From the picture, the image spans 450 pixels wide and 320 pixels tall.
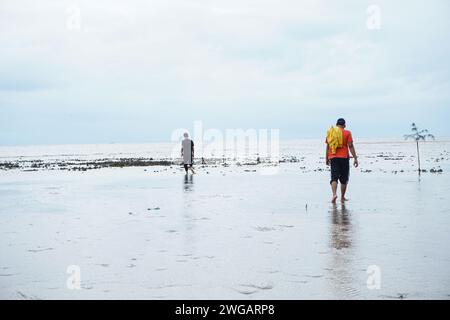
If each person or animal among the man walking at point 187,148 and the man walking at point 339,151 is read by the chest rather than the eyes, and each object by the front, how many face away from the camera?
2

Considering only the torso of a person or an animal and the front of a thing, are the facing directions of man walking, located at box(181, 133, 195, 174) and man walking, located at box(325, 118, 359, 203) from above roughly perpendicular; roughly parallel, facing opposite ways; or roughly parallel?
roughly parallel

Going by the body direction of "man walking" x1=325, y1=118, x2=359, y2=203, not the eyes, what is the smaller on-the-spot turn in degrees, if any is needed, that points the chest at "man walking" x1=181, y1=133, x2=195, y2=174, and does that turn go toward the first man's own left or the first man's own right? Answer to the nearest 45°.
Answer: approximately 45° to the first man's own left

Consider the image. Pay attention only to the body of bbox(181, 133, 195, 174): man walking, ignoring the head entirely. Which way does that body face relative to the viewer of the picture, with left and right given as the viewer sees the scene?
facing away from the viewer

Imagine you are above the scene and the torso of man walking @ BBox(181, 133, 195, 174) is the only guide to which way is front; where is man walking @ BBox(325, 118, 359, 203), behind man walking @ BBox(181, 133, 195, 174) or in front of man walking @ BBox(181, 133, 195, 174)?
behind

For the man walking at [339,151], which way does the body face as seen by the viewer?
away from the camera
